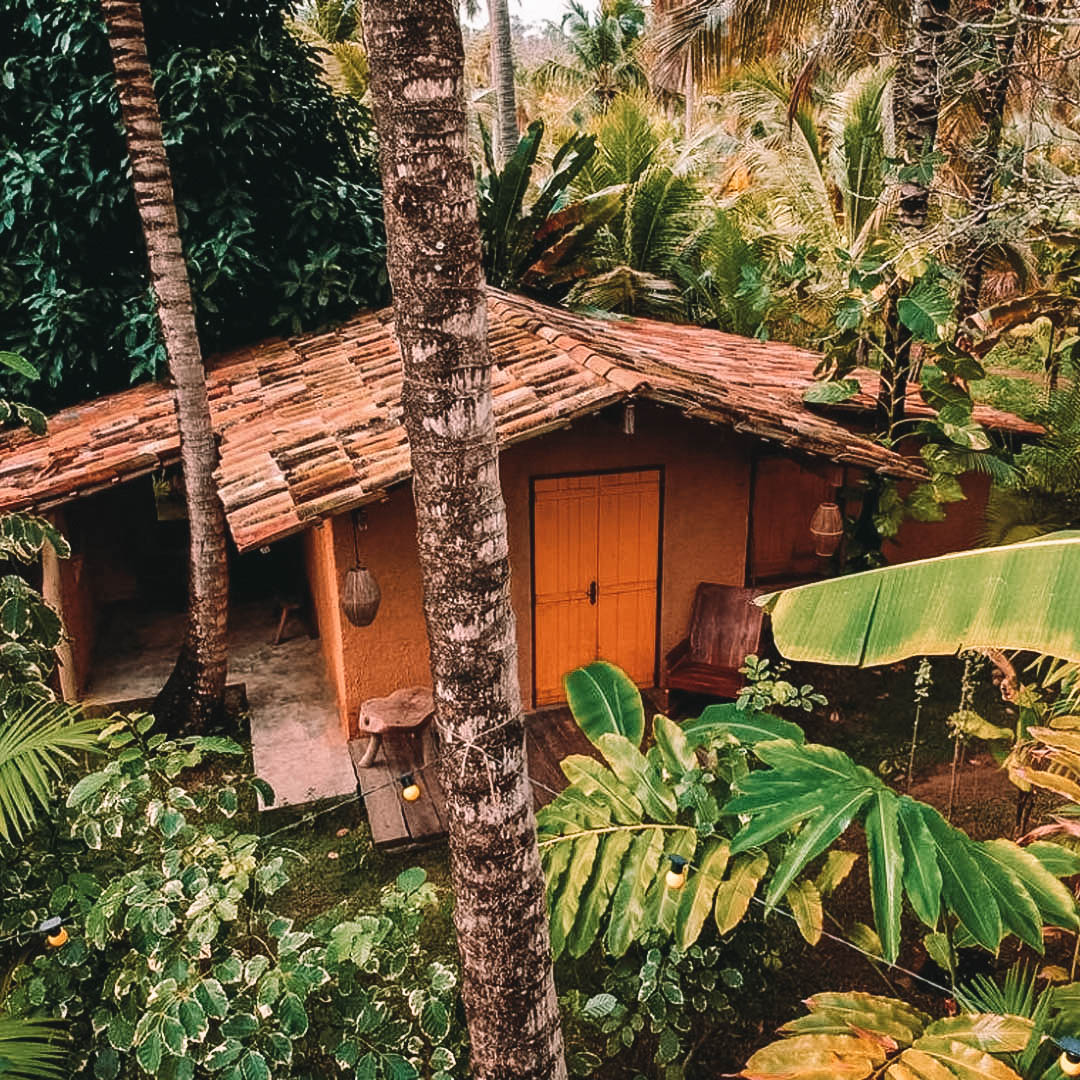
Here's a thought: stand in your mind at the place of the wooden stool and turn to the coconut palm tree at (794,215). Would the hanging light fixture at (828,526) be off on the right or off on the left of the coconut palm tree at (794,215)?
right

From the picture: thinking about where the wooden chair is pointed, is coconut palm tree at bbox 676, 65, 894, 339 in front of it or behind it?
behind

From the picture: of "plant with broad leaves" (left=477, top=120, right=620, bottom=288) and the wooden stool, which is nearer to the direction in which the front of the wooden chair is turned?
the wooden stool

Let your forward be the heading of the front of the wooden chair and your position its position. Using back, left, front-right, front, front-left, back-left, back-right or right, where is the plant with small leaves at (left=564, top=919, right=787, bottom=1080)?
front-left

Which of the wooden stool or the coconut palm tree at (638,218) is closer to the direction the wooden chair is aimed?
the wooden stool

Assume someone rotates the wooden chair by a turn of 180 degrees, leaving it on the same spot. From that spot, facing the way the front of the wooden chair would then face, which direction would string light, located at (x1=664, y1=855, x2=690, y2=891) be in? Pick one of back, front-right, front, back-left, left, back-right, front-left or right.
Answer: back-right

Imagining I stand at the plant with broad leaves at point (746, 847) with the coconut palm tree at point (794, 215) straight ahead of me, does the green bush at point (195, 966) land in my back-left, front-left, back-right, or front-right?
back-left

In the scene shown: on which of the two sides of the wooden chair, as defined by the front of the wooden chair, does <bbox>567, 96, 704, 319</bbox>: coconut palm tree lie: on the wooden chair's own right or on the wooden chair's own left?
on the wooden chair's own right

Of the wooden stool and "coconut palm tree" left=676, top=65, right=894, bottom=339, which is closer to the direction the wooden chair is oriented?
the wooden stool

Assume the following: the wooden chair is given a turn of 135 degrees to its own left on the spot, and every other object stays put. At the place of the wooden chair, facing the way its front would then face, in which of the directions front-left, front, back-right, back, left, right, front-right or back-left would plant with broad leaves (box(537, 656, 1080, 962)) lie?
right

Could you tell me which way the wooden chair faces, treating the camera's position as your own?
facing the viewer and to the left of the viewer
